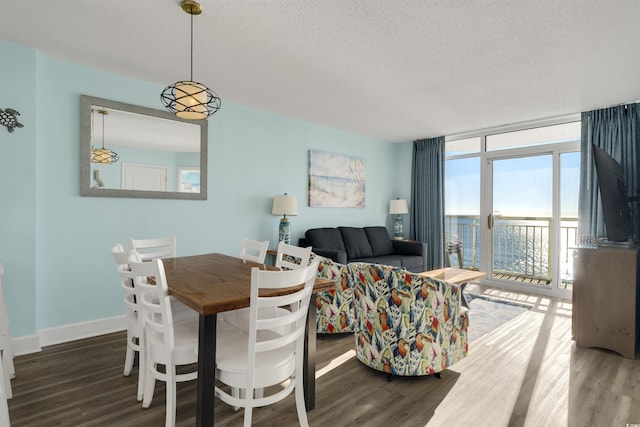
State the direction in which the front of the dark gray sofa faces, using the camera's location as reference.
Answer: facing the viewer and to the right of the viewer

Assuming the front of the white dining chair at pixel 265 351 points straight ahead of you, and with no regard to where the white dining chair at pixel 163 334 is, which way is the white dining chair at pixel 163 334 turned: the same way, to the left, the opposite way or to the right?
to the right

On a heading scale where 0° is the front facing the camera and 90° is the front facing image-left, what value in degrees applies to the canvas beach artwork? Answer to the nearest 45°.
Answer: approximately 315°

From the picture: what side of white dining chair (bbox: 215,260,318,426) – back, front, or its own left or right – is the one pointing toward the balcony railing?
right

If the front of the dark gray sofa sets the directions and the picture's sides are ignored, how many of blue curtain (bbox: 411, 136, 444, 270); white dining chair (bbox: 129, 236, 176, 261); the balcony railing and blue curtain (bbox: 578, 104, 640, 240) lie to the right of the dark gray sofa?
1

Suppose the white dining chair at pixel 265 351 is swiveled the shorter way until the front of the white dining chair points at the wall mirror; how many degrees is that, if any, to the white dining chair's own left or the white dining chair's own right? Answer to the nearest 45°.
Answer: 0° — it already faces it

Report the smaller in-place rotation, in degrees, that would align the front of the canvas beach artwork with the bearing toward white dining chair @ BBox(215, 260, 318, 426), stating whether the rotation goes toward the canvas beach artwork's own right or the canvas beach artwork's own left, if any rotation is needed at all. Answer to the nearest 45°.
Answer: approximately 45° to the canvas beach artwork's own right

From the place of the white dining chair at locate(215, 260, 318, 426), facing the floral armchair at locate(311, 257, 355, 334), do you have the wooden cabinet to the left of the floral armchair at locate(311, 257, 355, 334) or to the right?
right

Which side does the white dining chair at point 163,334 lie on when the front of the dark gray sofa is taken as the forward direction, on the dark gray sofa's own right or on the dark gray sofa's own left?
on the dark gray sofa's own right
